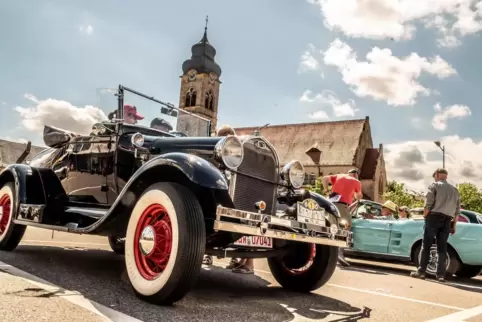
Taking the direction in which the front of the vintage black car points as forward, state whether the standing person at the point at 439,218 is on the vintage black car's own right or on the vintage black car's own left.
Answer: on the vintage black car's own left

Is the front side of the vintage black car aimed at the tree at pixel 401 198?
no

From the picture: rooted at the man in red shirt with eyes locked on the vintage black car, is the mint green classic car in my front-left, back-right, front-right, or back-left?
back-left

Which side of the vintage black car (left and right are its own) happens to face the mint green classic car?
left

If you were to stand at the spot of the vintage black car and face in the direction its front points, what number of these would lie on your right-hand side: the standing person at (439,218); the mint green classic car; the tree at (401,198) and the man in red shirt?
0

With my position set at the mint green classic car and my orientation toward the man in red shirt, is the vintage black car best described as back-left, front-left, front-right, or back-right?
front-left

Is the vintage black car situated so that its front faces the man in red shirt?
no

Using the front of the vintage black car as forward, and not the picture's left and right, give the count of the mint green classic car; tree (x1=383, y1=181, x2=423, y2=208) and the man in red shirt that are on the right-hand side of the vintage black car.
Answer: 0

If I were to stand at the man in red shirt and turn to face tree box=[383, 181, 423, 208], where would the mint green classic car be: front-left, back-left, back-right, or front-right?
front-right

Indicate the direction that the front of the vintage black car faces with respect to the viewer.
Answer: facing the viewer and to the right of the viewer
